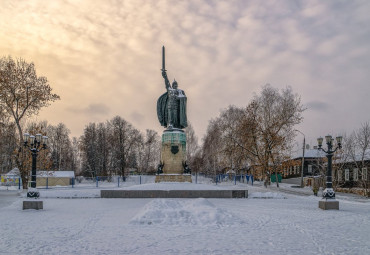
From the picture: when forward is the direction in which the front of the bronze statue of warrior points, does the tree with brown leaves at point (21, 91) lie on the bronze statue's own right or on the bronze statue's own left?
on the bronze statue's own right

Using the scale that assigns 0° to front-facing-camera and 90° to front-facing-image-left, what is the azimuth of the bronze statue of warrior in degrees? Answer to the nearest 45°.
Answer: approximately 0°

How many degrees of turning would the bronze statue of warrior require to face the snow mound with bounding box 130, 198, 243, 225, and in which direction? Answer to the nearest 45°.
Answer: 0° — it already faces it

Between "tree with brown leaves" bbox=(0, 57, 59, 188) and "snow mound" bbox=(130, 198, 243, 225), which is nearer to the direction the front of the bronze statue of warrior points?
the snow mound
